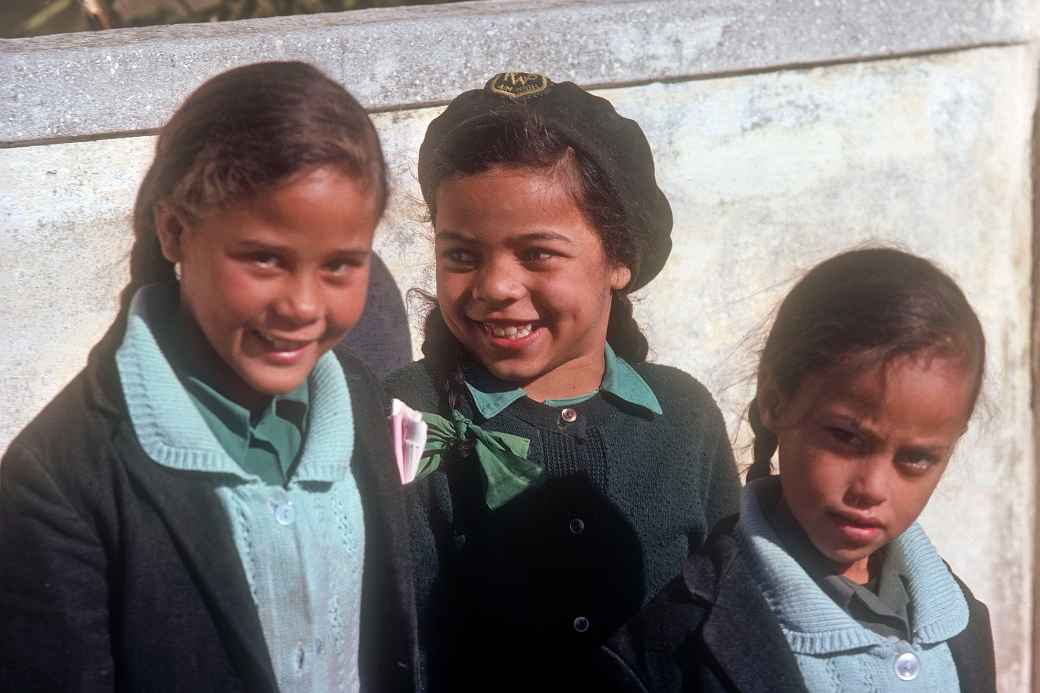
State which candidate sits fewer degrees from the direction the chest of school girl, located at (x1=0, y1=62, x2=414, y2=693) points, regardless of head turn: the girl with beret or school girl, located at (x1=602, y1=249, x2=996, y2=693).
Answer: the school girl

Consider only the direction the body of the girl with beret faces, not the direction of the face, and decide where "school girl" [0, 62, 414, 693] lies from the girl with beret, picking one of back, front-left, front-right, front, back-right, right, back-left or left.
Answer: front-right

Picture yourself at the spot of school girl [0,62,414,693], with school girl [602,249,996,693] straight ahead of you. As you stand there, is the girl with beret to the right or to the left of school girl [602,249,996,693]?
left

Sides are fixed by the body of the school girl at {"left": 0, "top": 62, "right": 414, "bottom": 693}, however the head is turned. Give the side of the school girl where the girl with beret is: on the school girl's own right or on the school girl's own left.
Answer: on the school girl's own left

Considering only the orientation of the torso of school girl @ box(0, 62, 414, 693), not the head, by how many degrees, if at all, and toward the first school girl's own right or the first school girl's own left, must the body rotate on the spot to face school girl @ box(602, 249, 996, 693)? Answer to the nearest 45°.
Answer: approximately 45° to the first school girl's own left

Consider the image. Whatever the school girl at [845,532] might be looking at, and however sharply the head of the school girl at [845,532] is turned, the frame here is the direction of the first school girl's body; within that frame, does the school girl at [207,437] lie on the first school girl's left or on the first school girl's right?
on the first school girl's right
